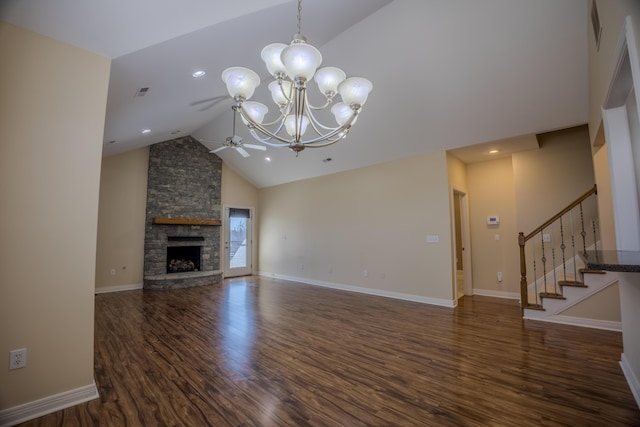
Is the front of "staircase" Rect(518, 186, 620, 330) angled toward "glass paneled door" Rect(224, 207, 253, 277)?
yes

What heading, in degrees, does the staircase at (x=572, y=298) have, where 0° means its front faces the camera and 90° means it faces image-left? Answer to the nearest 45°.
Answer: approximately 90°

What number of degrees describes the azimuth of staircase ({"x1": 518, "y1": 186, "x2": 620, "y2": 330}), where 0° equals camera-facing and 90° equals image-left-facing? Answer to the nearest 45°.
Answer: approximately 90°

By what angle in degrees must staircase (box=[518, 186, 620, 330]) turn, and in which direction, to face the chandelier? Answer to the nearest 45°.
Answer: approximately 90° to its left

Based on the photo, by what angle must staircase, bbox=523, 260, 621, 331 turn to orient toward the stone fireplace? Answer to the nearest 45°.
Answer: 0° — it already faces it

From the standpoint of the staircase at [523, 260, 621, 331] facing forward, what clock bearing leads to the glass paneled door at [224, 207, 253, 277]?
The glass paneled door is roughly at 12 o'clock from the staircase.

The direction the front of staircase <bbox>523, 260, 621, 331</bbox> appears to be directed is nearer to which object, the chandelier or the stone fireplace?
the stone fireplace

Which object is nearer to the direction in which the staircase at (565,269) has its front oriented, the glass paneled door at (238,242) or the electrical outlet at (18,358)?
the glass paneled door
